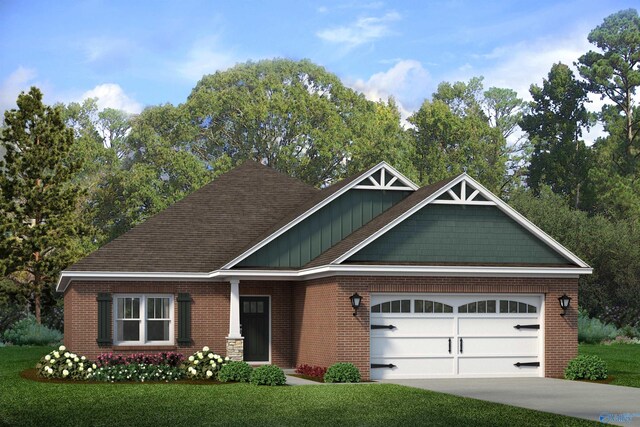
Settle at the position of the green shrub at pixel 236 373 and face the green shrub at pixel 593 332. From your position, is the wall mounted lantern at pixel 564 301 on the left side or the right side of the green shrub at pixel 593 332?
right

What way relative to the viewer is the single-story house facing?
toward the camera

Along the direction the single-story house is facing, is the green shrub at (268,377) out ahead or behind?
ahead

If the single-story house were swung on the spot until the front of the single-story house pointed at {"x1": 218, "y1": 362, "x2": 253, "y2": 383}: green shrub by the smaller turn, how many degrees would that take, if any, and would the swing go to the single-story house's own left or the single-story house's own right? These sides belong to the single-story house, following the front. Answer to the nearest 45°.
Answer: approximately 45° to the single-story house's own right

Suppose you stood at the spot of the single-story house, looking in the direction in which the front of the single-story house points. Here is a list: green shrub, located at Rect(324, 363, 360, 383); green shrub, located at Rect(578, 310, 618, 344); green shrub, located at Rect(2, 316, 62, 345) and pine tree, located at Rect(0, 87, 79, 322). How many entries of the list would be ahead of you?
1

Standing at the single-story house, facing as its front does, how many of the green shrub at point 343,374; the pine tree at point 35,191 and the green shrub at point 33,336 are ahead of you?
1

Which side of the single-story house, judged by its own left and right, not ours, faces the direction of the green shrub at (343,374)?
front

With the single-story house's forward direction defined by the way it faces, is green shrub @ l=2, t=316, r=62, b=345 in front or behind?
behind

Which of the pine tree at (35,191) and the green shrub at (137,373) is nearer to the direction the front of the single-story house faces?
the green shrub

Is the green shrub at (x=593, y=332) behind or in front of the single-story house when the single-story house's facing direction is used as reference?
behind

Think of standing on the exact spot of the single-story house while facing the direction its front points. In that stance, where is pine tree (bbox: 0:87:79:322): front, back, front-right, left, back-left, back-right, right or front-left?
back-right

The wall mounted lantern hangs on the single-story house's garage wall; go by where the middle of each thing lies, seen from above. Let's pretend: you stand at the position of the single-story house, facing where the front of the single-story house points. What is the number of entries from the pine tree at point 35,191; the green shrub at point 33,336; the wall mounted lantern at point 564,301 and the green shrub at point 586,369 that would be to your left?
2
